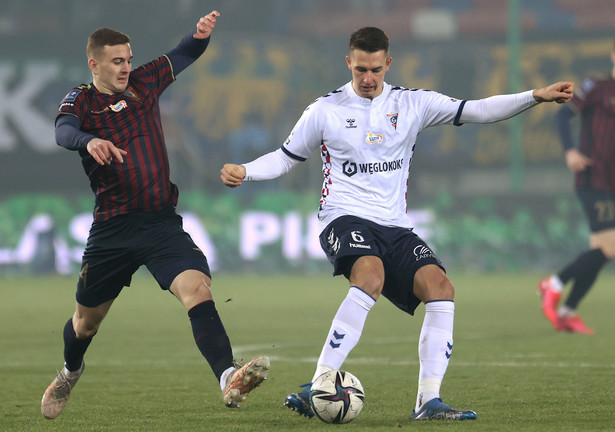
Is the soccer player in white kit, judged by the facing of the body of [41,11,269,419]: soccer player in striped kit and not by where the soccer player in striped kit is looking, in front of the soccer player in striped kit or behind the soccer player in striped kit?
in front

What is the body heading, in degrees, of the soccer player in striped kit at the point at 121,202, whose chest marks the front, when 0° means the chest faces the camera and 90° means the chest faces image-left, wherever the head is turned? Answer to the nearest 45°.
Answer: approximately 315°

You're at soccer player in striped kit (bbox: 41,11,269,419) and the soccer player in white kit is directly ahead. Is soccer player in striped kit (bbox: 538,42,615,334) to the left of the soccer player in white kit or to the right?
left

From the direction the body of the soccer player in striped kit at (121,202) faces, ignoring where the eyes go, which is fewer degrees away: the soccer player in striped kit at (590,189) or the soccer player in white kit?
the soccer player in white kit
